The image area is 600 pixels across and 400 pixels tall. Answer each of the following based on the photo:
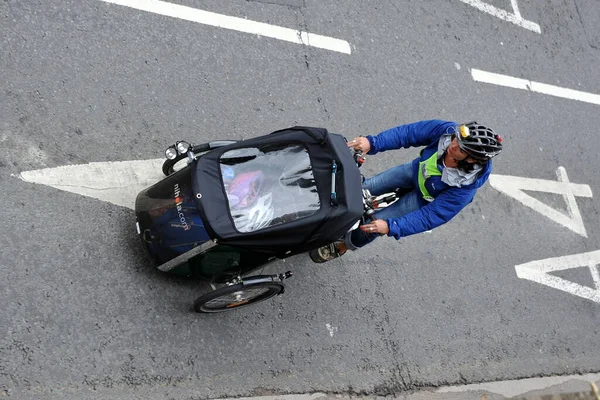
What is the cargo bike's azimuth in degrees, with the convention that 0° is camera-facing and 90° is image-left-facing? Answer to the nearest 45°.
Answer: approximately 90°

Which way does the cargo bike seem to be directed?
to the viewer's left
